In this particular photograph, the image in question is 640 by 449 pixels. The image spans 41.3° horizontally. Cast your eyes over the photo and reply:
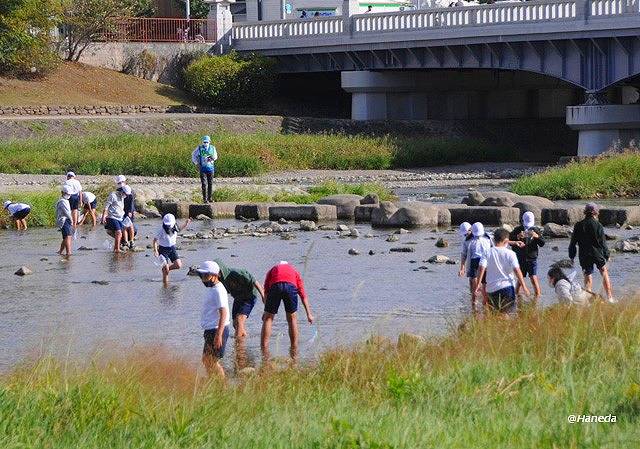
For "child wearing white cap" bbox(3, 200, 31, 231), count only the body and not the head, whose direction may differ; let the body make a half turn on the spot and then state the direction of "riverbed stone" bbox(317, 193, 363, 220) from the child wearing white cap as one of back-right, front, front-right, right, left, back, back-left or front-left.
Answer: front

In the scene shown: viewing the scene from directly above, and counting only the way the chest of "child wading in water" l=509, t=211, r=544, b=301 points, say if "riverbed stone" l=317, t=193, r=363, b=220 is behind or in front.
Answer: behind

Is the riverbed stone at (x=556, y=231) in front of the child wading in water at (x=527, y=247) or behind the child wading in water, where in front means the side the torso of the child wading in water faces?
behind

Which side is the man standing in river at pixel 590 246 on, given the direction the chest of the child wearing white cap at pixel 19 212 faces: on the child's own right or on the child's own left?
on the child's own left

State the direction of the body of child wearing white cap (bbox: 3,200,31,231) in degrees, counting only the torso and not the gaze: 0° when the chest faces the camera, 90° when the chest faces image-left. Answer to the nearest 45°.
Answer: approximately 90°

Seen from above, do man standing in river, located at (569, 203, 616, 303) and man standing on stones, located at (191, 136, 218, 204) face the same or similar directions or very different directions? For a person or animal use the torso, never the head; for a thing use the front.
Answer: very different directions
